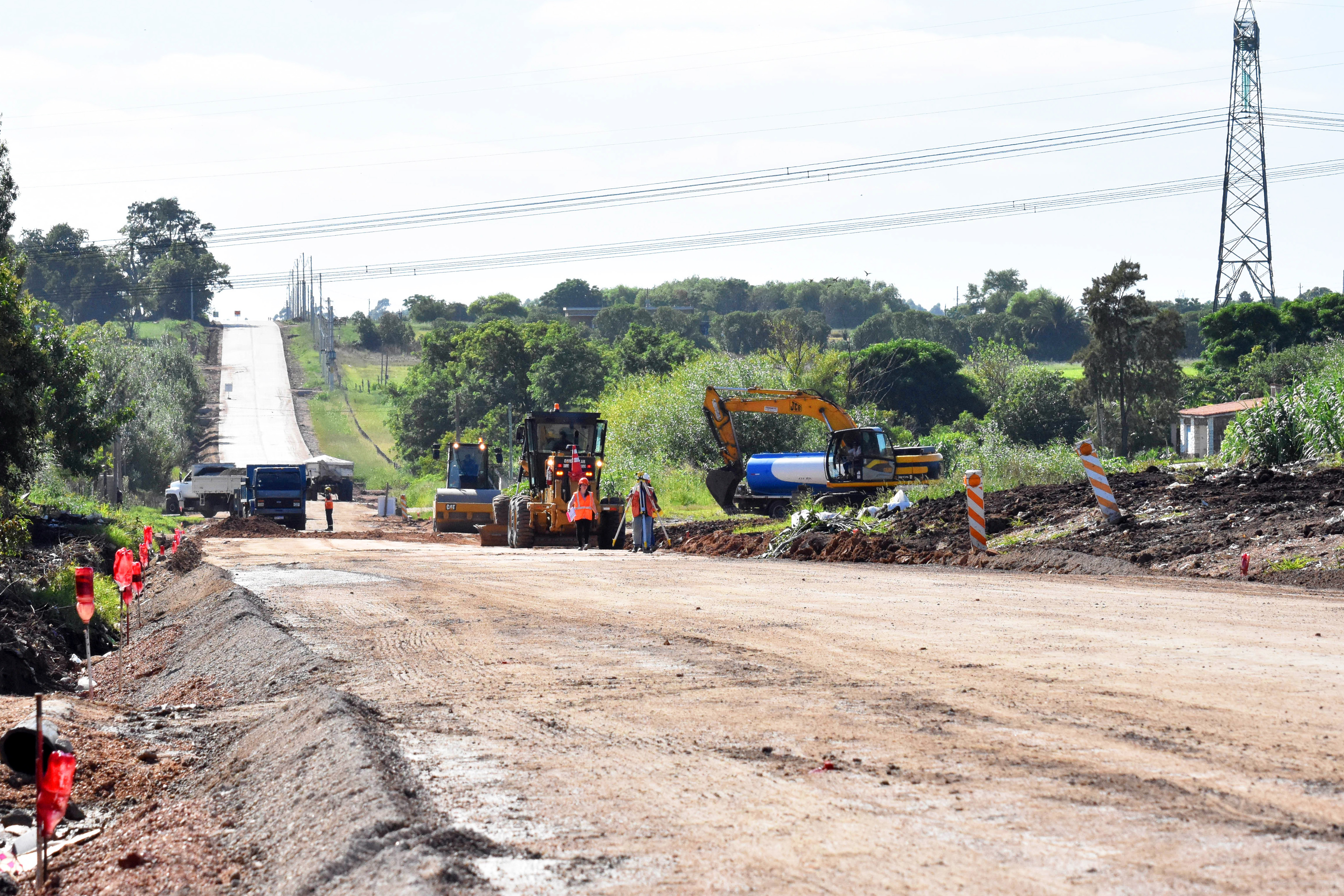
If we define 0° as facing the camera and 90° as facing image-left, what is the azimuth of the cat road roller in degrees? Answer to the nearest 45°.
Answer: approximately 0°

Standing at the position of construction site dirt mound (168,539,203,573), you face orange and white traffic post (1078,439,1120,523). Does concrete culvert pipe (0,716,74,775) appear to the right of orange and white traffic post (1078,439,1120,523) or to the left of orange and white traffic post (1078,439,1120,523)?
right

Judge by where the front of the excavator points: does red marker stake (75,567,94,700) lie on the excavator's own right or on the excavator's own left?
on the excavator's own left

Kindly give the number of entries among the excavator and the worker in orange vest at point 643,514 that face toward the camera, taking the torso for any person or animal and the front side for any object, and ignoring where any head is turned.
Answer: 1

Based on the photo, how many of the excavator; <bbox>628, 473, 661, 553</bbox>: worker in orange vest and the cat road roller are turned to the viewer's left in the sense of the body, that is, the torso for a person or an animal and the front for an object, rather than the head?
1

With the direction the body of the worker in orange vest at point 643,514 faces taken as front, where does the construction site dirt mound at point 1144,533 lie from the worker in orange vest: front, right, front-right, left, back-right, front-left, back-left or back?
front-left

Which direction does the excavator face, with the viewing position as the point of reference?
facing to the left of the viewer

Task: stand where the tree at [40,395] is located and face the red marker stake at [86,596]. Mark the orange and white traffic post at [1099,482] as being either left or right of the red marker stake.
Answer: left

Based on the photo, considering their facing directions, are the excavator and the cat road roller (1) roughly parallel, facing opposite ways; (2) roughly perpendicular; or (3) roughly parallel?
roughly perpendicular
